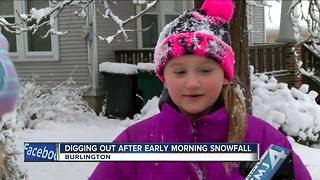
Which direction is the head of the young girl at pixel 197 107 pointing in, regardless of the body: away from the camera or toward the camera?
toward the camera

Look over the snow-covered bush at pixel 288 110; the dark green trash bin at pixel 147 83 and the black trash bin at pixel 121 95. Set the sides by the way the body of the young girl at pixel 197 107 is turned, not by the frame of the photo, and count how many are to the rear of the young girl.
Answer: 3

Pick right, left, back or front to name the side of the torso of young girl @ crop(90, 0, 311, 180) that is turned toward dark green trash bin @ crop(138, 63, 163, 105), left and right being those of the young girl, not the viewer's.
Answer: back

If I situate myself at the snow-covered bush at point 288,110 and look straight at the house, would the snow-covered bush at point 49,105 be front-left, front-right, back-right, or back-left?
front-left

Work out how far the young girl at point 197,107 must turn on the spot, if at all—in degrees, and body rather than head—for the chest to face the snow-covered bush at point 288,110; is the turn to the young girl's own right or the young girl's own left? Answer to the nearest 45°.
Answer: approximately 180°

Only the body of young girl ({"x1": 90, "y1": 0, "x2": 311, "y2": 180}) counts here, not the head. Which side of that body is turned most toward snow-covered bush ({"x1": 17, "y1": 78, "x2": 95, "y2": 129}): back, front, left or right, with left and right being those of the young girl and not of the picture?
back

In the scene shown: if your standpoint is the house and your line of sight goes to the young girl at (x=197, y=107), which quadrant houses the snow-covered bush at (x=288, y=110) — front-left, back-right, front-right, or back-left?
front-left

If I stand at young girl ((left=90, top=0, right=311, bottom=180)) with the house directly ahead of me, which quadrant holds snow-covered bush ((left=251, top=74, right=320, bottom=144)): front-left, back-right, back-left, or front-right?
front-right

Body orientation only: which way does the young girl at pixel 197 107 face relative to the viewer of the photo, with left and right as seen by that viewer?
facing the viewer

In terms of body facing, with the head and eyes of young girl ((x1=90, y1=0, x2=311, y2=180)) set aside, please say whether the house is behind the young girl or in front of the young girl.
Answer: behind

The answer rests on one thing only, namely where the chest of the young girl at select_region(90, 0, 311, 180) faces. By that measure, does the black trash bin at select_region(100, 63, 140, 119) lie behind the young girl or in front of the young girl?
behind

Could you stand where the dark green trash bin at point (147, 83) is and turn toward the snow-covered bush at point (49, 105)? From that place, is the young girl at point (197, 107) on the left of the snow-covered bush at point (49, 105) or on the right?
left
